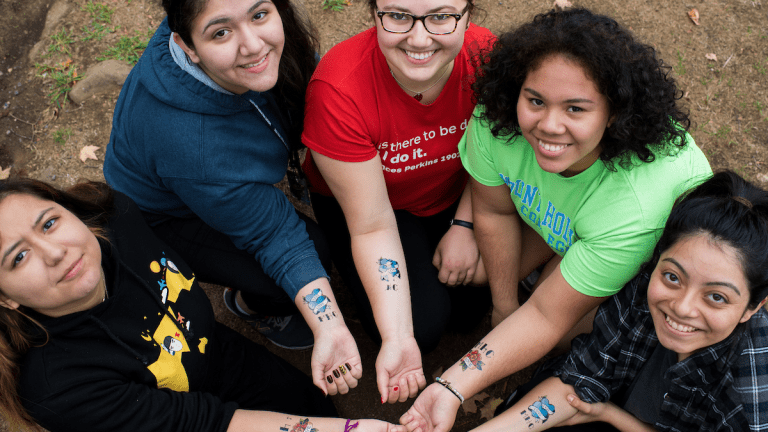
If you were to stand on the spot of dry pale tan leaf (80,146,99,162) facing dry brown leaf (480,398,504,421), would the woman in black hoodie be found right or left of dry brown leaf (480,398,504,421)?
right

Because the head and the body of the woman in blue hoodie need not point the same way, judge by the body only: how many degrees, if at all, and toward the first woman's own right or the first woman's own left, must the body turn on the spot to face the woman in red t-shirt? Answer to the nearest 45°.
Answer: approximately 45° to the first woman's own left

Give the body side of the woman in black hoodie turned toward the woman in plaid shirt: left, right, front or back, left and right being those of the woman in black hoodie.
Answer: front

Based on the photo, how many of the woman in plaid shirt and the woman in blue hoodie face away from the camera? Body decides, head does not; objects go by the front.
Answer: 0

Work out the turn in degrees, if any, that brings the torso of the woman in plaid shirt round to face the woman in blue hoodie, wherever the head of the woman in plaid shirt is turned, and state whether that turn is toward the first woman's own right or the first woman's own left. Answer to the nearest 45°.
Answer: approximately 45° to the first woman's own right

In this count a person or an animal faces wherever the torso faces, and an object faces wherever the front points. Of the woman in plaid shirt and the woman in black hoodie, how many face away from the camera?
0

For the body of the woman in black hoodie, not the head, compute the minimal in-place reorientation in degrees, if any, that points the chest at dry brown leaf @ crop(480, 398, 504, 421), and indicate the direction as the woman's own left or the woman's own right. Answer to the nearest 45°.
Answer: approximately 45° to the woman's own left

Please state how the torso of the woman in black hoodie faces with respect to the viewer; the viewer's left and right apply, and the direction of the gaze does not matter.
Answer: facing the viewer and to the right of the viewer

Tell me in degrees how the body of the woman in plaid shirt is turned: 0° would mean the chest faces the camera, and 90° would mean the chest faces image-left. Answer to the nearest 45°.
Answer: approximately 45°
